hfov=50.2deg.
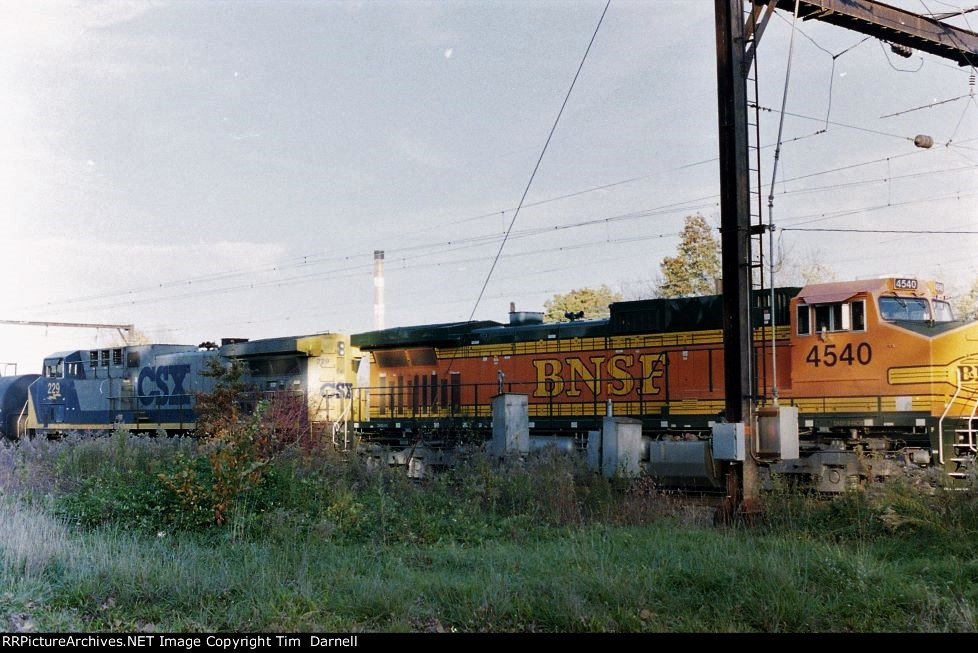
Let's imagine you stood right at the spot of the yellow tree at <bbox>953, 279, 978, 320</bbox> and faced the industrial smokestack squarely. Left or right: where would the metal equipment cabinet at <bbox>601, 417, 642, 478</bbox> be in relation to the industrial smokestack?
left

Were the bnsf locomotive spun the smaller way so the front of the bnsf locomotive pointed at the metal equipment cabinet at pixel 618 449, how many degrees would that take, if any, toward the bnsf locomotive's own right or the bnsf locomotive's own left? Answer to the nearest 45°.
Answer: approximately 90° to the bnsf locomotive's own right

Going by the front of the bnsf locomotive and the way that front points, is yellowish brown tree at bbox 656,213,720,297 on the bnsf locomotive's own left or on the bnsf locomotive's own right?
on the bnsf locomotive's own left

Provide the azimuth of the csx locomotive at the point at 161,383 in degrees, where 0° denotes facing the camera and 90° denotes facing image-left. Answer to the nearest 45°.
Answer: approximately 135°

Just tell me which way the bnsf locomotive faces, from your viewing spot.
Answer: facing the viewer and to the right of the viewer

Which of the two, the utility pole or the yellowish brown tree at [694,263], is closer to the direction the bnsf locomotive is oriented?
the utility pole
